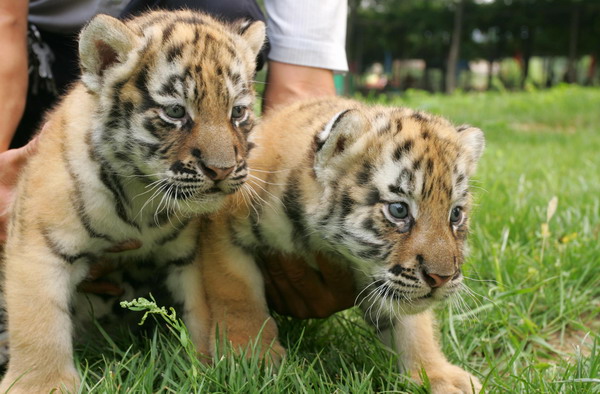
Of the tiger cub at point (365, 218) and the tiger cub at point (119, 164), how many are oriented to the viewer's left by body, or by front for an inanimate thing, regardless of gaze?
0

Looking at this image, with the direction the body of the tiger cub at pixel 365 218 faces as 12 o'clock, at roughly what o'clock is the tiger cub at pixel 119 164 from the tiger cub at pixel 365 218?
the tiger cub at pixel 119 164 is roughly at 4 o'clock from the tiger cub at pixel 365 218.

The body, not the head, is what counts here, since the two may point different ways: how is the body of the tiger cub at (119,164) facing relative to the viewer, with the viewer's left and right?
facing the viewer and to the right of the viewer
